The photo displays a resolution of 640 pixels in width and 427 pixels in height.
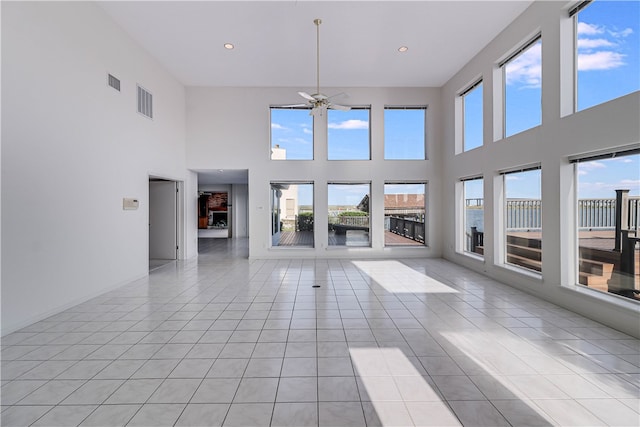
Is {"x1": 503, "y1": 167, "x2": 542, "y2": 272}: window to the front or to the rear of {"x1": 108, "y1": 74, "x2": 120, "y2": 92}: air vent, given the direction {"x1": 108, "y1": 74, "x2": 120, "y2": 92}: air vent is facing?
to the front

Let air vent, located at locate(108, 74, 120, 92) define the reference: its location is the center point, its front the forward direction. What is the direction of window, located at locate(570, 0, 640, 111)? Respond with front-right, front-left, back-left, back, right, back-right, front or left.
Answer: front

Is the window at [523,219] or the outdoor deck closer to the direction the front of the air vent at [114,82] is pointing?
the window

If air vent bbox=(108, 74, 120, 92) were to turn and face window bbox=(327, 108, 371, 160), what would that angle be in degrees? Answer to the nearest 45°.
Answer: approximately 45° to its left

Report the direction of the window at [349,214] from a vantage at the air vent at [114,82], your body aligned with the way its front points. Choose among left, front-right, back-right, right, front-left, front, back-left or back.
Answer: front-left

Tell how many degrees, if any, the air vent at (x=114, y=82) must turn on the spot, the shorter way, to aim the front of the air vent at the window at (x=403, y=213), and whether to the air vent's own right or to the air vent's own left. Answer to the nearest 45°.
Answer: approximately 45° to the air vent's own left

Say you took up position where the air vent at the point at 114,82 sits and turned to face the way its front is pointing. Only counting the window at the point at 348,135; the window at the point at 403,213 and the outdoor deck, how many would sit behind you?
0

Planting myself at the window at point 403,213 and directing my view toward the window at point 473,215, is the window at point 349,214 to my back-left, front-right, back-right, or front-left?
back-right

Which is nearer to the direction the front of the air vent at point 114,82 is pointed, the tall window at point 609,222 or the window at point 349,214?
the tall window

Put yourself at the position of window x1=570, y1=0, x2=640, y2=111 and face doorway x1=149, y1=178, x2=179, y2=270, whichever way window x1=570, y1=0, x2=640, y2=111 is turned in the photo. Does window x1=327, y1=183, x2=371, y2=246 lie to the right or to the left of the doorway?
right
